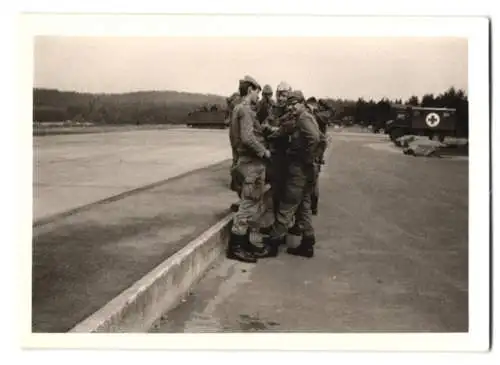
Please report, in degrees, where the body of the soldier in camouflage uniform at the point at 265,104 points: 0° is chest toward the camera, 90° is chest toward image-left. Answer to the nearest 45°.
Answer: approximately 0°

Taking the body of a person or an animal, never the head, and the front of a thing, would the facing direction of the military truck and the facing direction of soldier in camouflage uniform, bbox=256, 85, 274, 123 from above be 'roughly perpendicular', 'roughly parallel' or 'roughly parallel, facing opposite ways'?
roughly perpendicular

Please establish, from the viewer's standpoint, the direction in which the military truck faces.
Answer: facing to the left of the viewer
